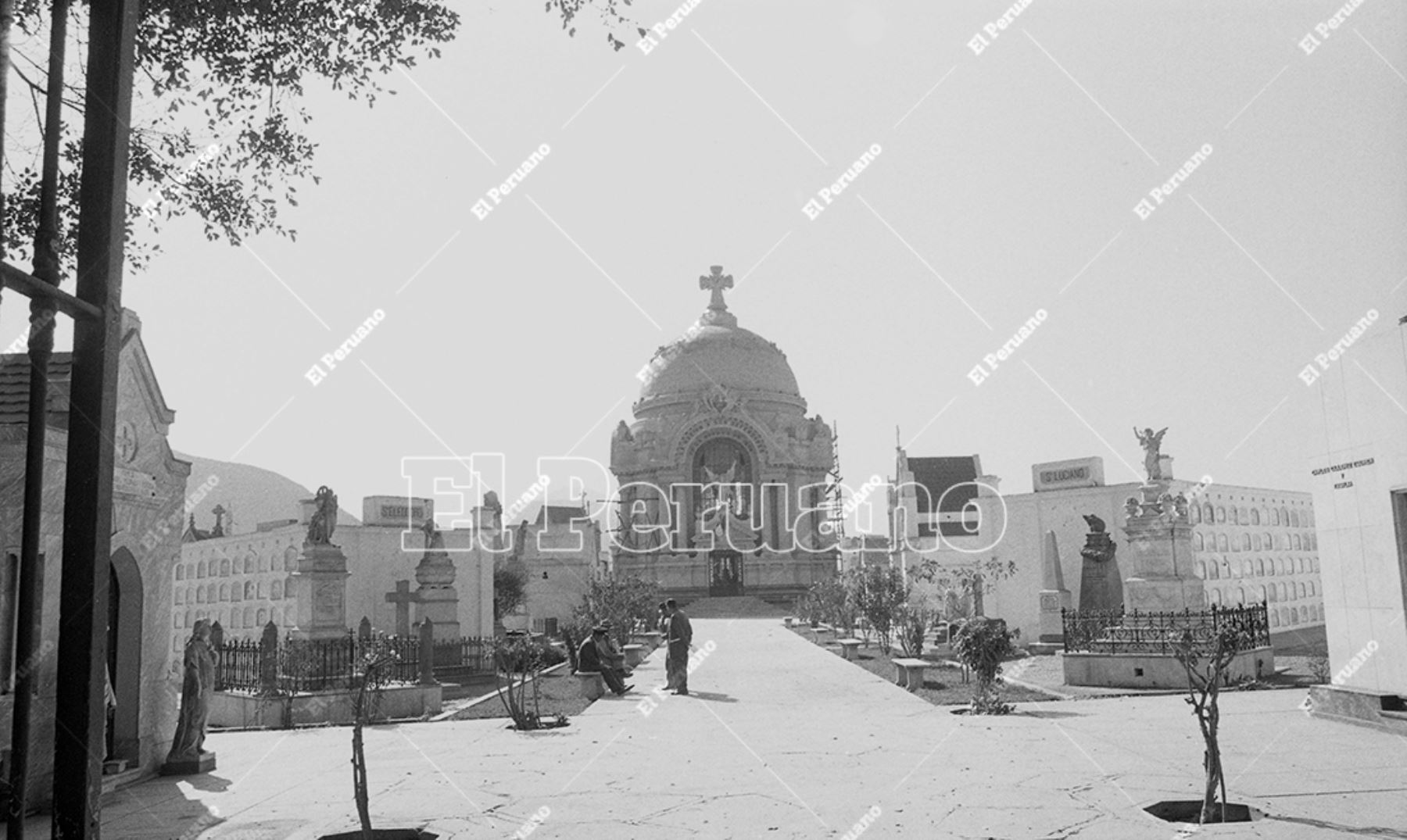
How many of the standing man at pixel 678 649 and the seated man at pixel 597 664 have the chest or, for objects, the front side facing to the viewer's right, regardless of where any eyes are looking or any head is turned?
1

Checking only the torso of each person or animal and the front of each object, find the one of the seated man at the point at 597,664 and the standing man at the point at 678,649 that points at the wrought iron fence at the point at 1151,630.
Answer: the seated man

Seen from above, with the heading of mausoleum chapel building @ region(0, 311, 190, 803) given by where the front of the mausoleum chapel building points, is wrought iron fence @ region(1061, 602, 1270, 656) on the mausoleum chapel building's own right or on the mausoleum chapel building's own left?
on the mausoleum chapel building's own left

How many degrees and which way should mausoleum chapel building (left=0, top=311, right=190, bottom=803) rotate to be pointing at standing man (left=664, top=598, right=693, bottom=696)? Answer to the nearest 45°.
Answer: approximately 90° to its left

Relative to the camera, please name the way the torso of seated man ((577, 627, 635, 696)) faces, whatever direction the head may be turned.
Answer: to the viewer's right

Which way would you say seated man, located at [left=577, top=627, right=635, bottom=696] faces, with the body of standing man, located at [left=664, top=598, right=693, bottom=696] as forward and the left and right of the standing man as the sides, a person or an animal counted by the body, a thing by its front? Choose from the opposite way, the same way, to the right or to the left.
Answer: the opposite way

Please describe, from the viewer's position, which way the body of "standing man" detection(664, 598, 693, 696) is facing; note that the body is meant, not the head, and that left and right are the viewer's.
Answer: facing to the left of the viewer

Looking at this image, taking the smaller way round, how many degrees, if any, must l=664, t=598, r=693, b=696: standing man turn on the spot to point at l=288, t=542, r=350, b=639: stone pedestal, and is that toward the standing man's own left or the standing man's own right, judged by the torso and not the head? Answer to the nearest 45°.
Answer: approximately 45° to the standing man's own right

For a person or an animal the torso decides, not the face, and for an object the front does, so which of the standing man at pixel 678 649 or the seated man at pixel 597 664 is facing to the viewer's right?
the seated man

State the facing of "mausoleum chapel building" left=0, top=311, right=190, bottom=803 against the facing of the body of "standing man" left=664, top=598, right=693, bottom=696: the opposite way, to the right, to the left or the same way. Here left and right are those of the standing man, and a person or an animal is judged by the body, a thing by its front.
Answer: the opposite way

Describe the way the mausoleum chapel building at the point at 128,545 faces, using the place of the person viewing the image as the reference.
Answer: facing the viewer and to the right of the viewer

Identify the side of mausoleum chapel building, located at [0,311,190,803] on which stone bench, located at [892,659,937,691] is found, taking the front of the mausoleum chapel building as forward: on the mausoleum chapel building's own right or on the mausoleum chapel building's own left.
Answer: on the mausoleum chapel building's own left

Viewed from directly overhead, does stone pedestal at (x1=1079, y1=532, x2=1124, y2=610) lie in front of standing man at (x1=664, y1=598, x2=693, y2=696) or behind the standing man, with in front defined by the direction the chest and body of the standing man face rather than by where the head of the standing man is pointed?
behind

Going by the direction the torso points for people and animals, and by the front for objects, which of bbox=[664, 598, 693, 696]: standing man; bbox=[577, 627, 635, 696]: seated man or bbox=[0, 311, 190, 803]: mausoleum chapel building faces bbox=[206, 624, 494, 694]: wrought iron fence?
the standing man

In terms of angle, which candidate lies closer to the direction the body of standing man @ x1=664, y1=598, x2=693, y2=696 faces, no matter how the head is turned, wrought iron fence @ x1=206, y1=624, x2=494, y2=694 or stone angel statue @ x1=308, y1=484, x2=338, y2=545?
the wrought iron fence
